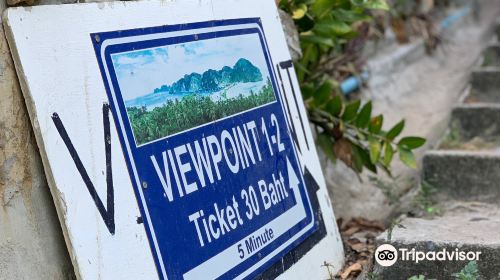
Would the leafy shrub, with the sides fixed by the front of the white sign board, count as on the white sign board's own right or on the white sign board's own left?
on the white sign board's own left

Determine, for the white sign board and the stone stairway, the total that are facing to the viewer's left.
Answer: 0

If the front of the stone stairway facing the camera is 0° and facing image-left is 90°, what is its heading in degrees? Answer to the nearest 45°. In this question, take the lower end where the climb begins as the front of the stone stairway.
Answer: approximately 0°

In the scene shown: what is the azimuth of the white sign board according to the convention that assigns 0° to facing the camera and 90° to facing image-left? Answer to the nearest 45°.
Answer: approximately 315°

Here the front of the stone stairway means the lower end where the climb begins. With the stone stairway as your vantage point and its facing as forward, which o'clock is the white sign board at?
The white sign board is roughly at 1 o'clock from the stone stairway.

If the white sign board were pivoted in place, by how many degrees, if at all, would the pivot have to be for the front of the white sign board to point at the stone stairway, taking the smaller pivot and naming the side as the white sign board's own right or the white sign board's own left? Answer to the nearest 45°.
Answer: approximately 90° to the white sign board's own left
